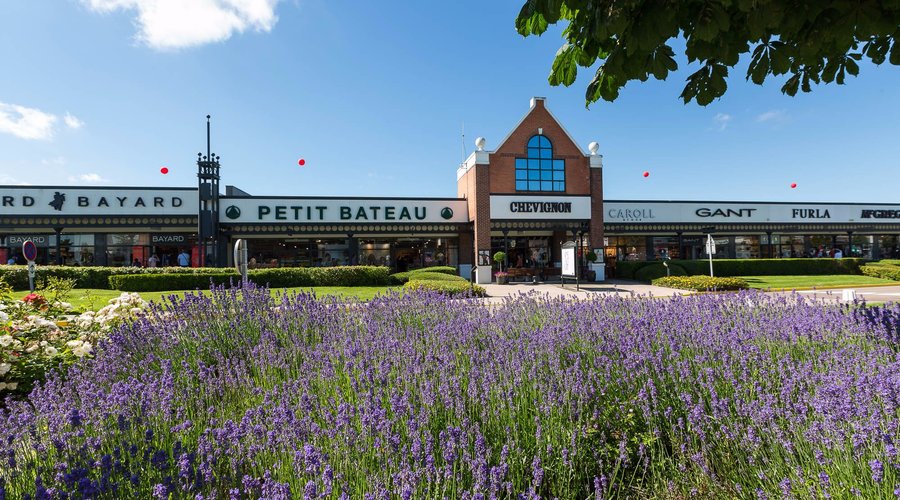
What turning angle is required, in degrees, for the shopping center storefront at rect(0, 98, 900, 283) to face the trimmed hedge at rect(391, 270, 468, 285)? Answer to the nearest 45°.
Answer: approximately 45° to its left

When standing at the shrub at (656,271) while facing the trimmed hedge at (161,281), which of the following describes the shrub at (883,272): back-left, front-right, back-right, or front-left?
back-left

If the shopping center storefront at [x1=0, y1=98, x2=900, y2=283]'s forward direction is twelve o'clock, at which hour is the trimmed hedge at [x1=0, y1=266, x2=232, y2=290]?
The trimmed hedge is roughly at 2 o'clock from the shopping center storefront.

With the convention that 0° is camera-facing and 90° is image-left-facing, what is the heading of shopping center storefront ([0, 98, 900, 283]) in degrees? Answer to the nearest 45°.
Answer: approximately 0°

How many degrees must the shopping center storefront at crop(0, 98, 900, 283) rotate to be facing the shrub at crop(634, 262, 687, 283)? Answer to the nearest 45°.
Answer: approximately 90° to its left

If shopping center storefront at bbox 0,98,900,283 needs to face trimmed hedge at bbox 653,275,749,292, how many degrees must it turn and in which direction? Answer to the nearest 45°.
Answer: approximately 45° to its left

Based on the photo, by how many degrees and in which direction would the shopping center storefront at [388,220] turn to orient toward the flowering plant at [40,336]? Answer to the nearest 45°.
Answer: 0° — it already faces it

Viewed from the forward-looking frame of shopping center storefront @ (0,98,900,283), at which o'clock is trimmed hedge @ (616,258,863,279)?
The trimmed hedge is roughly at 9 o'clock from the shopping center storefront.
